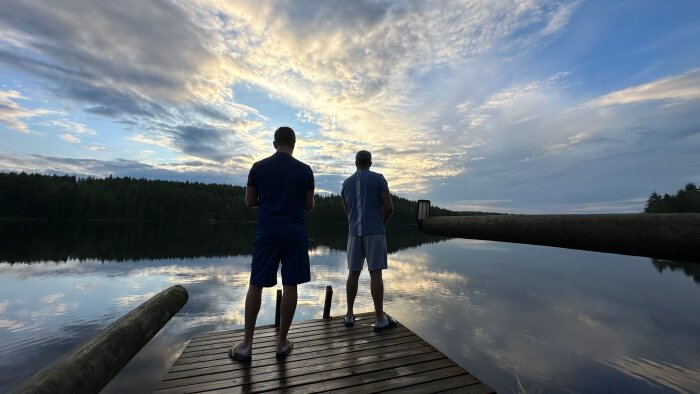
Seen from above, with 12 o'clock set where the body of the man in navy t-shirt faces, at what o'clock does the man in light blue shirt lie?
The man in light blue shirt is roughly at 2 o'clock from the man in navy t-shirt.

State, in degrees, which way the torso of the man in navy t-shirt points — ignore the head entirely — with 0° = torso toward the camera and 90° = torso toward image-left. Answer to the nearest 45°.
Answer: approximately 180°

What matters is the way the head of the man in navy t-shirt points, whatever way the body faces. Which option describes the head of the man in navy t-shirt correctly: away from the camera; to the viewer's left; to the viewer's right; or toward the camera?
away from the camera
